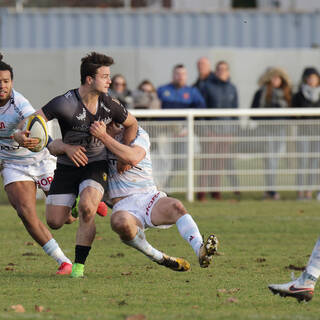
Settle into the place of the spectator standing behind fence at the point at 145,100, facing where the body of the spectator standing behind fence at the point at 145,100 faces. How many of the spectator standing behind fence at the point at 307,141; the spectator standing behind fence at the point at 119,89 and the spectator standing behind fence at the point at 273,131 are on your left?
2

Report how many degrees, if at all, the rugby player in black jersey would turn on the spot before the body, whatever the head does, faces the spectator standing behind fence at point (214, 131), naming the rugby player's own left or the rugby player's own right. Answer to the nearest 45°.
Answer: approximately 180°

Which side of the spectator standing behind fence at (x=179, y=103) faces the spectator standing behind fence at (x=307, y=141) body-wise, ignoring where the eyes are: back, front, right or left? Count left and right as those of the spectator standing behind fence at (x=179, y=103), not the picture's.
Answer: left

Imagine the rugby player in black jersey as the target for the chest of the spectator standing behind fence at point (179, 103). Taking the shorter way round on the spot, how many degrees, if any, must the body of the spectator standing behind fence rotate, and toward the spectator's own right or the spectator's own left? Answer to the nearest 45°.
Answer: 0° — they already face them

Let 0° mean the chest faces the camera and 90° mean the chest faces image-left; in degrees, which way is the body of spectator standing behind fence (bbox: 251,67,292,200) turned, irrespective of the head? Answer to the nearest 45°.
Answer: approximately 0°

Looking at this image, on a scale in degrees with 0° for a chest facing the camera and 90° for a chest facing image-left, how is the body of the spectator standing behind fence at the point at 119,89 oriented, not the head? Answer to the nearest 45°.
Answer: approximately 0°

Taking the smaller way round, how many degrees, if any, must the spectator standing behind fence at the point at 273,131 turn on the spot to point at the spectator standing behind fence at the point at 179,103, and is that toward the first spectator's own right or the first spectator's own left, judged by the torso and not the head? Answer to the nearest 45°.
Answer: approximately 90° to the first spectator's own right
